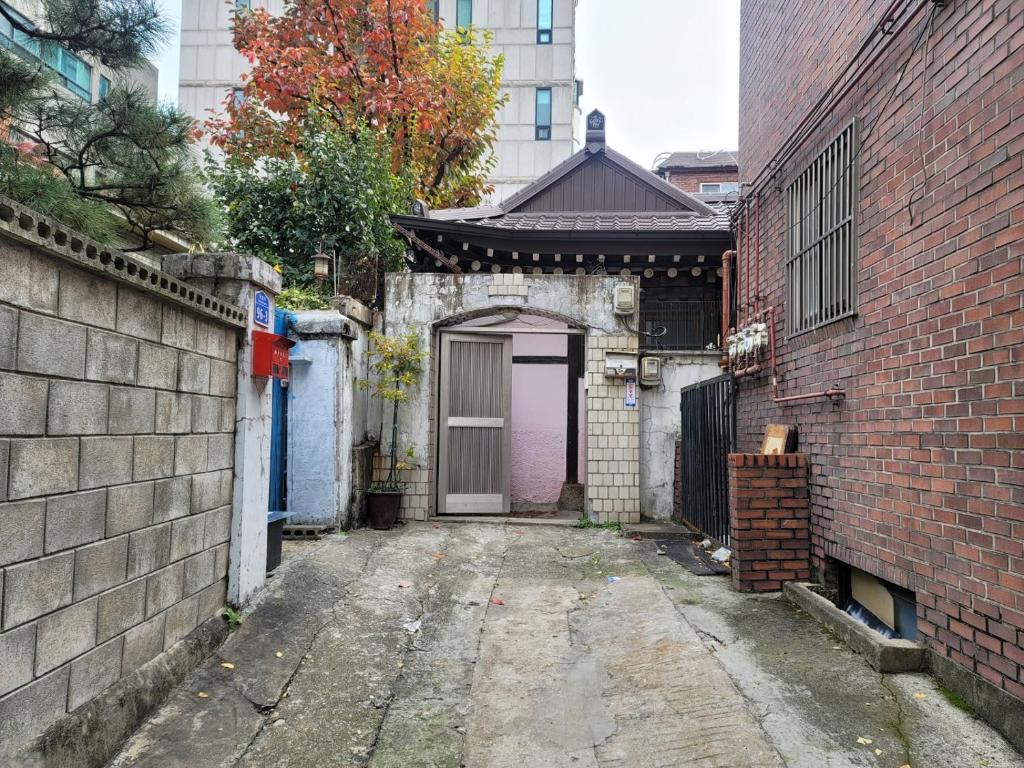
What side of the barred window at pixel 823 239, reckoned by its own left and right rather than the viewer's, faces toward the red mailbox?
front

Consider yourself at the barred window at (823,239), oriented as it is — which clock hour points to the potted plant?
The potted plant is roughly at 2 o'clock from the barred window.

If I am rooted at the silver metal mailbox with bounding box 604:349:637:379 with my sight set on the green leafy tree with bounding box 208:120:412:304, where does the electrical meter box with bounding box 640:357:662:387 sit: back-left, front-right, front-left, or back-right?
back-right

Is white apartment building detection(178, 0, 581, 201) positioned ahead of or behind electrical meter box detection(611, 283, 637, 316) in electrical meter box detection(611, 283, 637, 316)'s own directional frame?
behind

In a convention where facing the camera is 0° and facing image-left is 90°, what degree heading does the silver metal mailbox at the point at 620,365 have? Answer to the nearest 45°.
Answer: approximately 0°

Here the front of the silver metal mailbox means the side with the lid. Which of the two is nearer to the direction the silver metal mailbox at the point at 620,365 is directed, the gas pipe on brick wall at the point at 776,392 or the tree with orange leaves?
the gas pipe on brick wall

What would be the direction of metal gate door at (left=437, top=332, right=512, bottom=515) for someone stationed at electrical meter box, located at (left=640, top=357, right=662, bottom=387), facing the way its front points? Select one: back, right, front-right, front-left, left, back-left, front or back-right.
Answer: right

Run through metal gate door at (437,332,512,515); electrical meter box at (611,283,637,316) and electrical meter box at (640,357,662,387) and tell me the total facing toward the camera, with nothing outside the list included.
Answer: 3

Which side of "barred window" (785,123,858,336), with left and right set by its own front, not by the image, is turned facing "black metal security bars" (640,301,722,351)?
right

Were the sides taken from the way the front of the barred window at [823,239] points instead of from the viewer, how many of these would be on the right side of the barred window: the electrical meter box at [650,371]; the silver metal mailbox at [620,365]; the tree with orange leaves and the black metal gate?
4

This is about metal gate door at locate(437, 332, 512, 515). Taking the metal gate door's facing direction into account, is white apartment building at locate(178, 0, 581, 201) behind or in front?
behind

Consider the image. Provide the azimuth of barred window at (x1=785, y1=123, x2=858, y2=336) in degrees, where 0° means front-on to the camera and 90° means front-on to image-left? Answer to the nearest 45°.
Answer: approximately 45°
